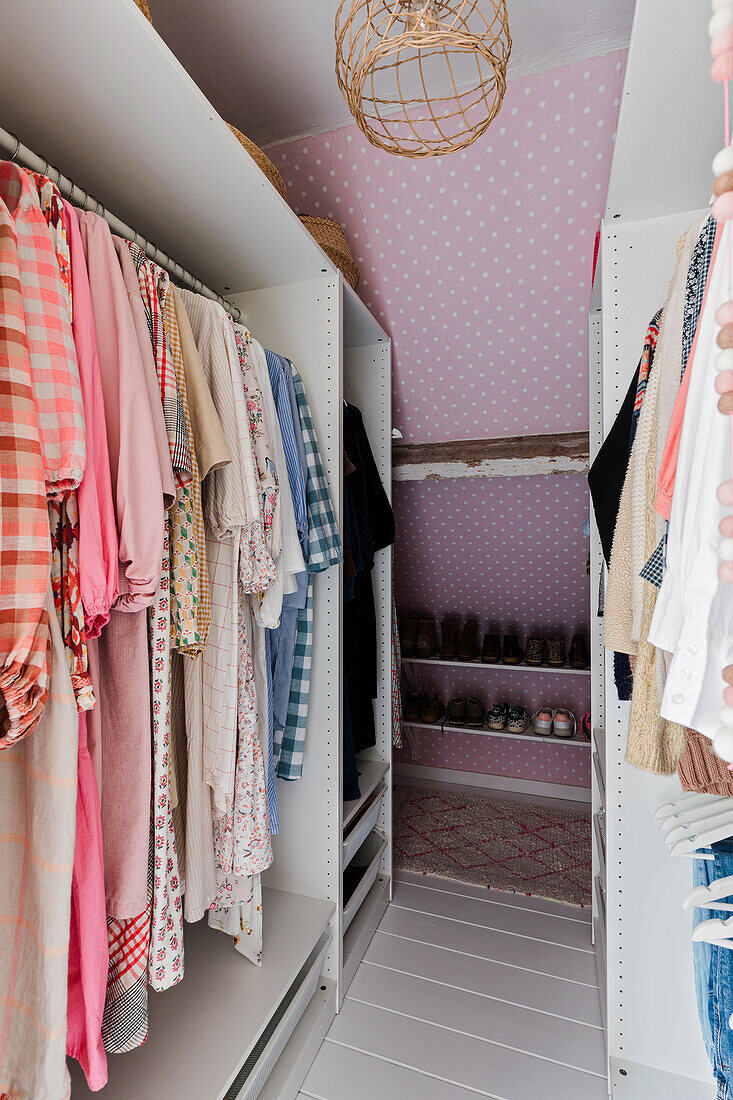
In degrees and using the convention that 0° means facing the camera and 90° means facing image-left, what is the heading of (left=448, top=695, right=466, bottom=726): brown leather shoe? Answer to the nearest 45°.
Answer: approximately 0°

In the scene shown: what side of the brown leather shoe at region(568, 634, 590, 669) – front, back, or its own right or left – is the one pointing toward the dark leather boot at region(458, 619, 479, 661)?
right

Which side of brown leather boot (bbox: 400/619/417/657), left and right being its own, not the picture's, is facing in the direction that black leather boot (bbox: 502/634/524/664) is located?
left

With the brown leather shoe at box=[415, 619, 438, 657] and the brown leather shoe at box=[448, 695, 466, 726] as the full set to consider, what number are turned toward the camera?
2

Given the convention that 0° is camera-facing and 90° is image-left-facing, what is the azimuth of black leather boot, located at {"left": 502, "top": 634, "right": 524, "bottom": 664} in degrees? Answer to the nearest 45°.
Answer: approximately 0°

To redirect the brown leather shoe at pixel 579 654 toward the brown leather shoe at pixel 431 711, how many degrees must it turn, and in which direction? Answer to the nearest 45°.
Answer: approximately 90° to its right
